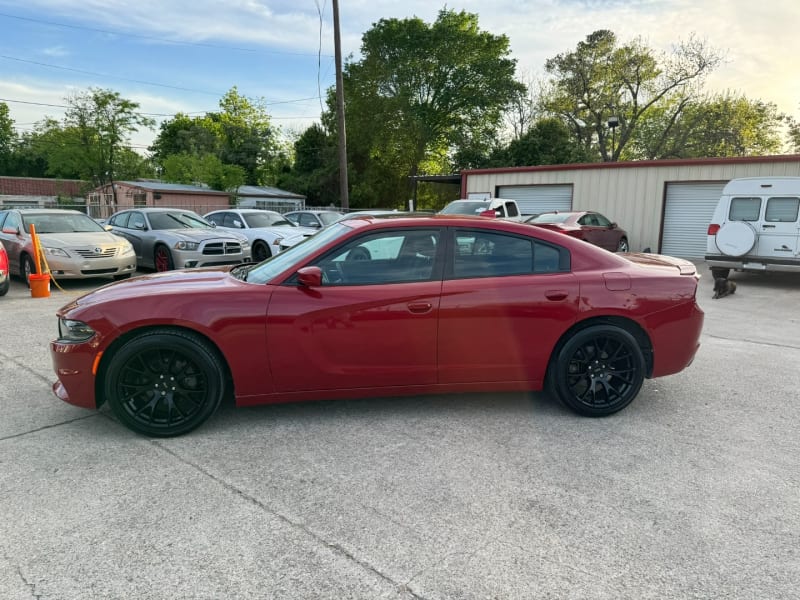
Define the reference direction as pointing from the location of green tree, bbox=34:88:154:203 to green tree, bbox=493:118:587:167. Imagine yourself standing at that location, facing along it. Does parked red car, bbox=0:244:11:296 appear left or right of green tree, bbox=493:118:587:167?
right

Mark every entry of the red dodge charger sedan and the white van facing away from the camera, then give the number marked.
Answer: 1

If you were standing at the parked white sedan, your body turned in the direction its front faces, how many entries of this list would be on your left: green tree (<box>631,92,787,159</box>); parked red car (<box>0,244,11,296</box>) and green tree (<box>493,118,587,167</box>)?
2

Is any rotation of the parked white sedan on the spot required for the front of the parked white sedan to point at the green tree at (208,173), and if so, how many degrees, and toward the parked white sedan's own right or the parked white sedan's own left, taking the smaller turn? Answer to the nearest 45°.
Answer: approximately 135° to the parked white sedan's own left

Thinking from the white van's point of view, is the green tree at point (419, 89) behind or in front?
in front

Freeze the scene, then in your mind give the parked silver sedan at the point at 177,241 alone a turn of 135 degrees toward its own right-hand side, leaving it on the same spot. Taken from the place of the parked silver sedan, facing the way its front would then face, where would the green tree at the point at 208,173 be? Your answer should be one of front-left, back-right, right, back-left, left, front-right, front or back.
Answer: right

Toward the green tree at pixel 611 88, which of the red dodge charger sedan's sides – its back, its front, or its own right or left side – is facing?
right

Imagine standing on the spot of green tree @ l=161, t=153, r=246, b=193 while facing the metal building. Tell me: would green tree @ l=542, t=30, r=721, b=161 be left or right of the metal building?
left

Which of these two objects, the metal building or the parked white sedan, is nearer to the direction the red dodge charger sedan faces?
the parked white sedan

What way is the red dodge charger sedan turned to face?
to the viewer's left

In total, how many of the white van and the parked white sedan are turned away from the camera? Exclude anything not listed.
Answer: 1

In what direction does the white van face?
away from the camera
